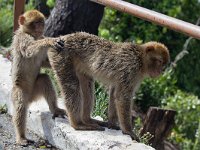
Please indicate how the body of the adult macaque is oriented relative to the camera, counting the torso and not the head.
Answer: to the viewer's right

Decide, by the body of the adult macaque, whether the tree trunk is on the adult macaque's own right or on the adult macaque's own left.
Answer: on the adult macaque's own left

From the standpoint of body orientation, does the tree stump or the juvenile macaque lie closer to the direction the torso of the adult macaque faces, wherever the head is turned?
the tree stump

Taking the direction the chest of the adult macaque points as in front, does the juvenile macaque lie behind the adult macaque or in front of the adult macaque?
behind

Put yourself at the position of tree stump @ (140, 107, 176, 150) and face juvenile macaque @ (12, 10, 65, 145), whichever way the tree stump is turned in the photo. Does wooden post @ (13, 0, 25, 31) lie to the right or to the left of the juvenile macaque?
right

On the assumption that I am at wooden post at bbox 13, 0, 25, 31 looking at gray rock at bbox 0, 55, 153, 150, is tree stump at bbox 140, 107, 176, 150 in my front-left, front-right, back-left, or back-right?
front-left
